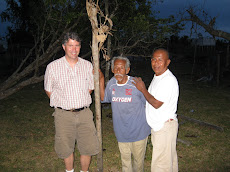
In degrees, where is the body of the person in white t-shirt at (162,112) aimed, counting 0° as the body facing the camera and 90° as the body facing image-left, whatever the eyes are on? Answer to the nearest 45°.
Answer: approximately 45°
